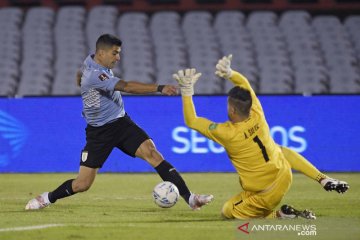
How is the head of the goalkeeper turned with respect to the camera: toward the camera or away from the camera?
away from the camera

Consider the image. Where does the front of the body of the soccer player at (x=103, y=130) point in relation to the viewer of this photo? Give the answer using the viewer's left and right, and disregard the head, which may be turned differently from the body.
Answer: facing to the right of the viewer

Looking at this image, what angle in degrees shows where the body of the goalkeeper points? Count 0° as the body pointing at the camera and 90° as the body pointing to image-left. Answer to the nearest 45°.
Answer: approximately 135°

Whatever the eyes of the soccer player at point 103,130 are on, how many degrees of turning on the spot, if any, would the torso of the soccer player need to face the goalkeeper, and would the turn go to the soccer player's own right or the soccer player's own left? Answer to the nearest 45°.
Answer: approximately 45° to the soccer player's own right

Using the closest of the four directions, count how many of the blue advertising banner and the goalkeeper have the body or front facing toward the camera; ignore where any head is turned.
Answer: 1

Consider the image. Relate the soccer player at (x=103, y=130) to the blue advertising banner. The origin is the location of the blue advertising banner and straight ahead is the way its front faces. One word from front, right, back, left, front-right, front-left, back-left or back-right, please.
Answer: front

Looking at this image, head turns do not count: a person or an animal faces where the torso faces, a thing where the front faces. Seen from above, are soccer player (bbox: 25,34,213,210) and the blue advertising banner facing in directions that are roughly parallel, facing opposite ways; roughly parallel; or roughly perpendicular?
roughly perpendicular

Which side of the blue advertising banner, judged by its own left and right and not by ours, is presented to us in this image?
front

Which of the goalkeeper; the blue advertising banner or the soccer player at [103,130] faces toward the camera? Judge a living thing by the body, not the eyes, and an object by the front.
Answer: the blue advertising banner

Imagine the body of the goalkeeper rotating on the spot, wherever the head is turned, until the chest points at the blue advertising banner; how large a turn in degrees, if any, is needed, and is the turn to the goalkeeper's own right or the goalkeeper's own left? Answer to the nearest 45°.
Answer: approximately 45° to the goalkeeper's own right

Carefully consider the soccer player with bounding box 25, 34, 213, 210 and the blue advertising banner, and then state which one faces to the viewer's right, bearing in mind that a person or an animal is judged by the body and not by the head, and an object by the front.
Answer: the soccer player
